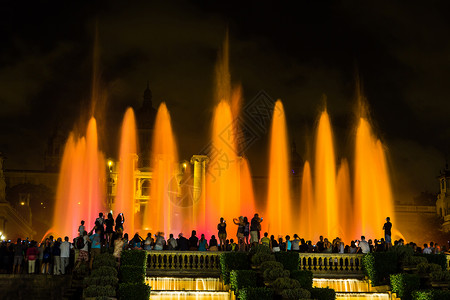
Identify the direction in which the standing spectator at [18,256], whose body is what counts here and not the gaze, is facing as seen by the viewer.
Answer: away from the camera

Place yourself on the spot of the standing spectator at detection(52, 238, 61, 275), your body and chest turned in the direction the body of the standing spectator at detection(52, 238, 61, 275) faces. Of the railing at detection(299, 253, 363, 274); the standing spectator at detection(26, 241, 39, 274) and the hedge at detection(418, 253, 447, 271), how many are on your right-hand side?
2

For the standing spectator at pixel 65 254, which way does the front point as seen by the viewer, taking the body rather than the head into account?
away from the camera

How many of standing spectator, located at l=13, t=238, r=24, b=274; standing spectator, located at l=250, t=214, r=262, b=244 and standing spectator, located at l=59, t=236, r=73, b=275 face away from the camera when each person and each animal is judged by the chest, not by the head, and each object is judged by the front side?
3

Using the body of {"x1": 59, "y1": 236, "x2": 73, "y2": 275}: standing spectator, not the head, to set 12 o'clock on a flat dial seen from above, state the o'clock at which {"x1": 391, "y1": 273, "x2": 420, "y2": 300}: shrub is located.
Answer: The shrub is roughly at 4 o'clock from the standing spectator.

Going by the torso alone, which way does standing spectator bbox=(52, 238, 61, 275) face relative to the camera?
away from the camera

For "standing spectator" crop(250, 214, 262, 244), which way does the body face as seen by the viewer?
away from the camera

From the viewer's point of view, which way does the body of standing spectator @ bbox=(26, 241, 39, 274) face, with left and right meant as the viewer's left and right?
facing away from the viewer

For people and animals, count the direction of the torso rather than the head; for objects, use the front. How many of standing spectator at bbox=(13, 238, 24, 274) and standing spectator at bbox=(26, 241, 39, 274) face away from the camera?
2
